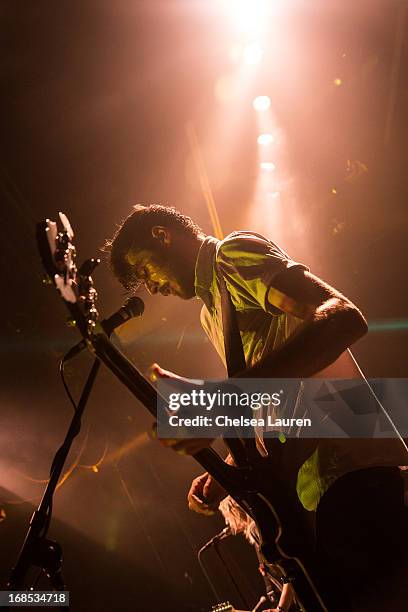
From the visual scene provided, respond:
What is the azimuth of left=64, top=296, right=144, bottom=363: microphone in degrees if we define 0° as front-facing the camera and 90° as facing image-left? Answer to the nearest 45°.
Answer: approximately 270°

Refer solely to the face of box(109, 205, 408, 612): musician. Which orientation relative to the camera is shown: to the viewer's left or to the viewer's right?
to the viewer's left

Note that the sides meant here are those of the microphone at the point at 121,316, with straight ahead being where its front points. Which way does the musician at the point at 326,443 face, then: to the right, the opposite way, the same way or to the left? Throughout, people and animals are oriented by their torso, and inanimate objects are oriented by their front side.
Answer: the opposite way

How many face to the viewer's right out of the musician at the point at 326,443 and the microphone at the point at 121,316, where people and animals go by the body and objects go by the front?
1

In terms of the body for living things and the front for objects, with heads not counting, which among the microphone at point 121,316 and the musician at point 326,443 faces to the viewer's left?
the musician

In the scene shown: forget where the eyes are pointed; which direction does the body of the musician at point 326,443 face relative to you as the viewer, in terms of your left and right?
facing to the left of the viewer
